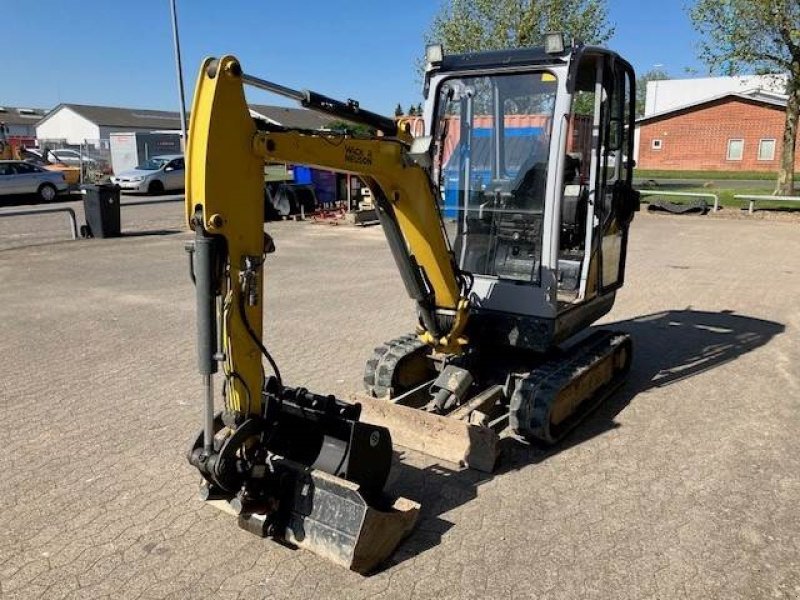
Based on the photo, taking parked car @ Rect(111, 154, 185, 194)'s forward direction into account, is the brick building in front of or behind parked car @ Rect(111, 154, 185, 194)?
behind

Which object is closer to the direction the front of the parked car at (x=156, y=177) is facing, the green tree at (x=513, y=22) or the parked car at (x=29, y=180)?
the parked car

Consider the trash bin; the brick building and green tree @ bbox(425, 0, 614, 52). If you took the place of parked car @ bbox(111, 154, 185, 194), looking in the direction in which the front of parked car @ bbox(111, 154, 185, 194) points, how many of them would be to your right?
0

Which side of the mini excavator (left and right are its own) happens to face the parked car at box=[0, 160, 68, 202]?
right

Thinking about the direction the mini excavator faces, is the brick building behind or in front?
behind

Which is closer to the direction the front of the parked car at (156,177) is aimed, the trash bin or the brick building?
the trash bin

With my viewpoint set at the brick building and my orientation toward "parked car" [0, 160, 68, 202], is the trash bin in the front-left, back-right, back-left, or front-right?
front-left

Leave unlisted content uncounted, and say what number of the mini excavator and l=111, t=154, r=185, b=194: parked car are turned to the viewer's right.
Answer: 0

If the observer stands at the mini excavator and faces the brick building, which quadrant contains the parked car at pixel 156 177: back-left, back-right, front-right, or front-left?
front-left

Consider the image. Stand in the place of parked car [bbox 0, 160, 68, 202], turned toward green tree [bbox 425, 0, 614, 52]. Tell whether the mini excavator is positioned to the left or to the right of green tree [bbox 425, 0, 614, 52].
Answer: right

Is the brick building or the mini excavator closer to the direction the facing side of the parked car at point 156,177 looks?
the mini excavator

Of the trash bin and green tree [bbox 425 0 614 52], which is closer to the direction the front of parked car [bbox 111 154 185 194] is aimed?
the trash bin

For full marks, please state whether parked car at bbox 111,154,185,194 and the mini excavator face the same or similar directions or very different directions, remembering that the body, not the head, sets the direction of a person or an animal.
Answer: same or similar directions

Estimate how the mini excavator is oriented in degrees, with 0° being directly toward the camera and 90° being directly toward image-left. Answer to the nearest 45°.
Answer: approximately 45°

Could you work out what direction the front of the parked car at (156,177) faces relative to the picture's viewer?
facing the viewer and to the left of the viewer

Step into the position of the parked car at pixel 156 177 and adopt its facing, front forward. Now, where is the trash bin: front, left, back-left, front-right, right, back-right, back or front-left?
front-left
